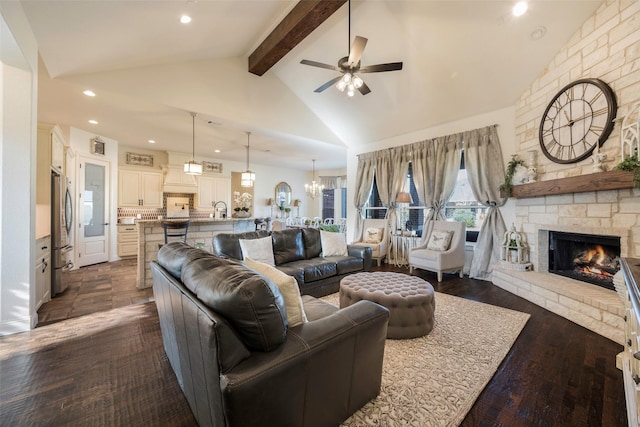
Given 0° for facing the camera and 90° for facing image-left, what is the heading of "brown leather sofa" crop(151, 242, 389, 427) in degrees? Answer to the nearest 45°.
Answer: approximately 225°

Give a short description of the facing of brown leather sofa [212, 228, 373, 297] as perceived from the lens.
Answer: facing the viewer and to the right of the viewer

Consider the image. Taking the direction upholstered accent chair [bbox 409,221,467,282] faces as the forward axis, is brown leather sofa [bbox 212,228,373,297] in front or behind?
in front

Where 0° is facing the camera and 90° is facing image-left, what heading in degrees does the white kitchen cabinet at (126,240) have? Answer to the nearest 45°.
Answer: approximately 0°

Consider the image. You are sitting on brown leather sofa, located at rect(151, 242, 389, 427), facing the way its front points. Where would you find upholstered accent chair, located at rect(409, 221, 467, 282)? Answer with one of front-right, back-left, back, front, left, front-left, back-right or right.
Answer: front

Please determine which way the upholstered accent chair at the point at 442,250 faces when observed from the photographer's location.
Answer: facing the viewer and to the left of the viewer

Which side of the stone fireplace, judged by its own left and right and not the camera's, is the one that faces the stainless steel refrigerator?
front

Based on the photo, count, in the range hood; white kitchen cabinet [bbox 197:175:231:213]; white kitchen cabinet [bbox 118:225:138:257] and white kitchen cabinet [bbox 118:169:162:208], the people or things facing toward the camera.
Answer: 4

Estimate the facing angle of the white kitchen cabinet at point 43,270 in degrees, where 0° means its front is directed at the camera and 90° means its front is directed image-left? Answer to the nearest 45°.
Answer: approximately 315°

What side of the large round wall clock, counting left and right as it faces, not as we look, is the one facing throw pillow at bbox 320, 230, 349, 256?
front

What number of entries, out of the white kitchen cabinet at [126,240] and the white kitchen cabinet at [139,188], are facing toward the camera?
2

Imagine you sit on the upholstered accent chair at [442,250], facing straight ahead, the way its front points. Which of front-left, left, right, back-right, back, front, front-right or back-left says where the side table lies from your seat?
right

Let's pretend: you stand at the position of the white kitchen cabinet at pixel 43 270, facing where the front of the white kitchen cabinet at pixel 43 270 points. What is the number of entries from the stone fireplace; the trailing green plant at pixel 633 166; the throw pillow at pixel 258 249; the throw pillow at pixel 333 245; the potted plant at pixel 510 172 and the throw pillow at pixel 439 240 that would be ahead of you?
6

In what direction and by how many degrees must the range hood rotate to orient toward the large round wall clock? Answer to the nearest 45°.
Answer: approximately 45° to its left

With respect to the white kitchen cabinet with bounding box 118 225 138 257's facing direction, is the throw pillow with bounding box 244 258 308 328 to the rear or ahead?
ahead
